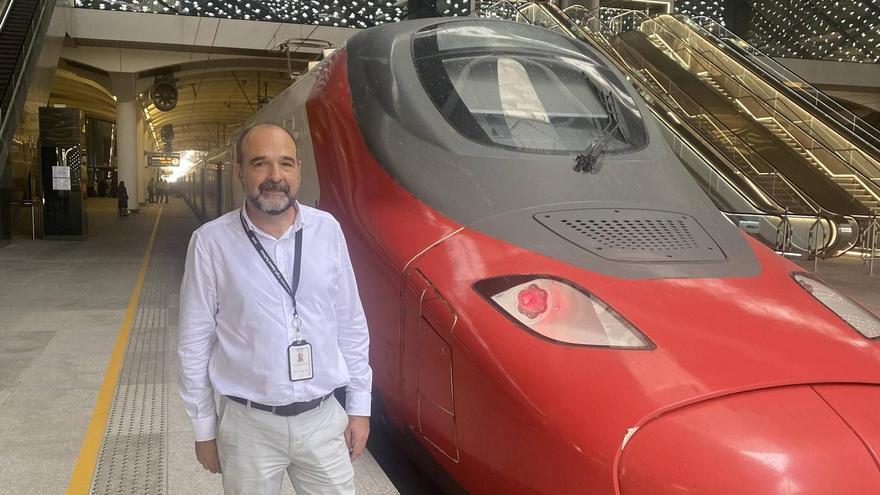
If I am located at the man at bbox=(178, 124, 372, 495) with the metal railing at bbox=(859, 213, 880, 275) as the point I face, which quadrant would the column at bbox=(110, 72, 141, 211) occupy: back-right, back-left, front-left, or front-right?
front-left

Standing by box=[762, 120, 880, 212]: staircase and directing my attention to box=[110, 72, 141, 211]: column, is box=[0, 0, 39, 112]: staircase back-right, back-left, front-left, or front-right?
front-left

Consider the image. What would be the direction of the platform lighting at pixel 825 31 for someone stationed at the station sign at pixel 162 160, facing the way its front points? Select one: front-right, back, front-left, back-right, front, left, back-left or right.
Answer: front-left

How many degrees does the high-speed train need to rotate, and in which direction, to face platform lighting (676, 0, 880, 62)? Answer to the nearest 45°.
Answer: approximately 135° to its left

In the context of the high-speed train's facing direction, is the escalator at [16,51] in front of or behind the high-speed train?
behind

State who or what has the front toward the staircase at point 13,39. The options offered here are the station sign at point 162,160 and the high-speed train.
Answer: the station sign

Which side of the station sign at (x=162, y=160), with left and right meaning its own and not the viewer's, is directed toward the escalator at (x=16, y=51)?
front

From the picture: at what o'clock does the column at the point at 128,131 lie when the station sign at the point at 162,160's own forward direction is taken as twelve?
The column is roughly at 12 o'clock from the station sign.

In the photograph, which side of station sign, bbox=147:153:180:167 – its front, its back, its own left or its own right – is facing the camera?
front

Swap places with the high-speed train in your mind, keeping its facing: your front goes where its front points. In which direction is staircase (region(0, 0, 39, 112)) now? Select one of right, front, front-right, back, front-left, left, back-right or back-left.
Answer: back

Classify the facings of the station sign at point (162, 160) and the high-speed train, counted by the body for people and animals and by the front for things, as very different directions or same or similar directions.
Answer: same or similar directions

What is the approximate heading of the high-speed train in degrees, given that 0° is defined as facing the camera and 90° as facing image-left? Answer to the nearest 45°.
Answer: approximately 315°

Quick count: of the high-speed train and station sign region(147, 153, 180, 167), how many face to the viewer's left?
0
